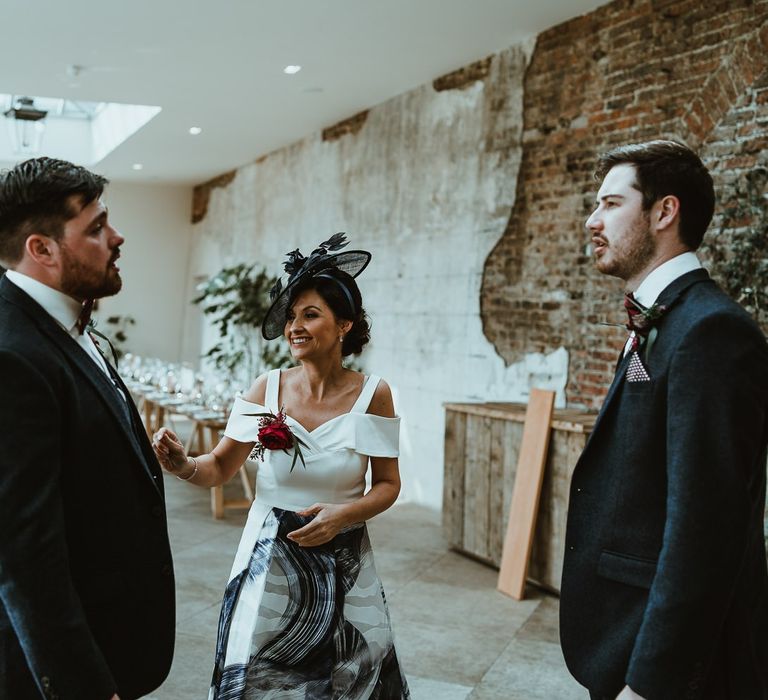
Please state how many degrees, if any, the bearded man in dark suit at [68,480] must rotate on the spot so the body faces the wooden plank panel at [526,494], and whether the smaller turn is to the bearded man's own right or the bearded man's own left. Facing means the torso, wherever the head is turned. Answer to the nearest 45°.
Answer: approximately 45° to the bearded man's own left

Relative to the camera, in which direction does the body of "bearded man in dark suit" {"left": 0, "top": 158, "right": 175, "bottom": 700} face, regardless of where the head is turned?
to the viewer's right

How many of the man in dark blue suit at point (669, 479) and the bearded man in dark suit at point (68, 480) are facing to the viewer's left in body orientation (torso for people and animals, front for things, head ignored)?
1

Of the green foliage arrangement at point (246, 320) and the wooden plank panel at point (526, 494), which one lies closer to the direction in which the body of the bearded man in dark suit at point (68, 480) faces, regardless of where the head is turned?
the wooden plank panel

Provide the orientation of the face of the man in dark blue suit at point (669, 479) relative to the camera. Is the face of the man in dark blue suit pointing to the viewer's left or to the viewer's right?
to the viewer's left

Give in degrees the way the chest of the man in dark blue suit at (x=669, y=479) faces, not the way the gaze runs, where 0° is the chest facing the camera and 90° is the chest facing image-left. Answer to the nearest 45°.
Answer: approximately 90°

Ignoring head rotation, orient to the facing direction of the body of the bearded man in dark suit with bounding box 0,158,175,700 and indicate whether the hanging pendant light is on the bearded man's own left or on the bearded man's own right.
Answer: on the bearded man's own left

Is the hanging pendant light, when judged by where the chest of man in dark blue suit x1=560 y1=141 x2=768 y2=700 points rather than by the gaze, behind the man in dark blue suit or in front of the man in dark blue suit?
in front

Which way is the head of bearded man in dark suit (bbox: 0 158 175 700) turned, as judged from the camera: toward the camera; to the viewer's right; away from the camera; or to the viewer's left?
to the viewer's right

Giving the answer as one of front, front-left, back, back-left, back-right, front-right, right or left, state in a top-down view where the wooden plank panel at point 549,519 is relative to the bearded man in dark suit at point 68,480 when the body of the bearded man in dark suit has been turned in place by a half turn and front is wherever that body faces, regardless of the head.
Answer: back-right

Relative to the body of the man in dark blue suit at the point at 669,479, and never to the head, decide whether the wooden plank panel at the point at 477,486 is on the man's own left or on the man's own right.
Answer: on the man's own right

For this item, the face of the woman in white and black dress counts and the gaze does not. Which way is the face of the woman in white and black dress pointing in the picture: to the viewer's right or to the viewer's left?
to the viewer's left
